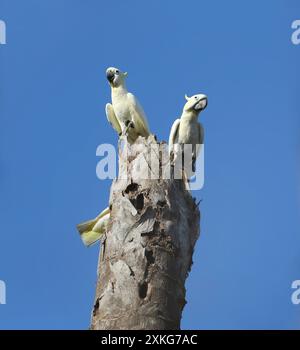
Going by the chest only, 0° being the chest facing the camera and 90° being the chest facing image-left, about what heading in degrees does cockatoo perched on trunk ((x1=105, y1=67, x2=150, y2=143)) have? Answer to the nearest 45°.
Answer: approximately 45°

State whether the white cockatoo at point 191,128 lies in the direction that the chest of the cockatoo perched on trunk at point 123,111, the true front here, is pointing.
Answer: no
